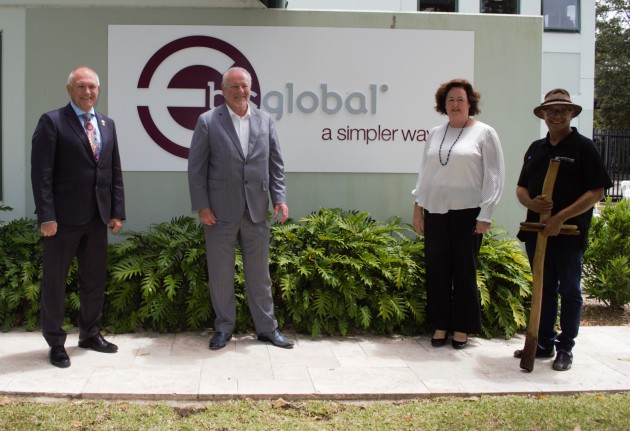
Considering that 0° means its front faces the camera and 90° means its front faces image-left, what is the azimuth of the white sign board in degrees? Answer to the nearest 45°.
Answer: approximately 0°

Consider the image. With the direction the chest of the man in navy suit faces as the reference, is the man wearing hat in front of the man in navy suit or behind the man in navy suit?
in front

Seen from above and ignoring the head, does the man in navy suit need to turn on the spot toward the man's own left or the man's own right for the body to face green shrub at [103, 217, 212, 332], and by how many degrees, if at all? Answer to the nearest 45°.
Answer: approximately 90° to the man's own left

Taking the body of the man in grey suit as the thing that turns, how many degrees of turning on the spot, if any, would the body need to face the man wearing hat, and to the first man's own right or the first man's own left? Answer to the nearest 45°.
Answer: approximately 90° to the first man's own left

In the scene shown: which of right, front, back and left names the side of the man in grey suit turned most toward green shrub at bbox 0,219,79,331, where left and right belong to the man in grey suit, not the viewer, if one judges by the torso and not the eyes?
right

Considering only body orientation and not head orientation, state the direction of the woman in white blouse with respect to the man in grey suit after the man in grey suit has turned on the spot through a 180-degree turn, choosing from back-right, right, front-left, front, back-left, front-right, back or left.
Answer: right

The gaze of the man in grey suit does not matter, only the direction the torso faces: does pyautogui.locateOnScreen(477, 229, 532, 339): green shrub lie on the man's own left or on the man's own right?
on the man's own left

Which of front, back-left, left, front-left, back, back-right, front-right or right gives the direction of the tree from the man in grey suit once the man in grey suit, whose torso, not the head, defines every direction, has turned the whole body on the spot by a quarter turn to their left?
front-left

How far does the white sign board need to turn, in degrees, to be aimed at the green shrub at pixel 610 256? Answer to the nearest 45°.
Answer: approximately 90° to its left

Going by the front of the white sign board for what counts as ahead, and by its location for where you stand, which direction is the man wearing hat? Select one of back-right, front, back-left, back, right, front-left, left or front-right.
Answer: front-left

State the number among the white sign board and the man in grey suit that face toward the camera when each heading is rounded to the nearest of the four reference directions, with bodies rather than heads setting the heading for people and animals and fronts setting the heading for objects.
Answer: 2

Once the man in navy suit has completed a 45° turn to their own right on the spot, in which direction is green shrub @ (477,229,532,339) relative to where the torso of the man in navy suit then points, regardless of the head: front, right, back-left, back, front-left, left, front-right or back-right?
left
